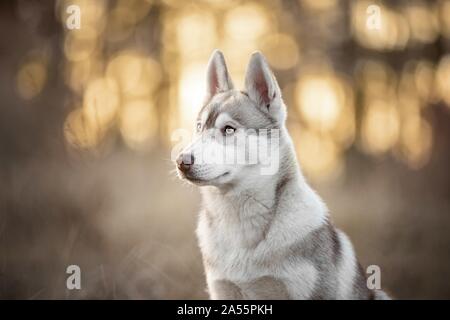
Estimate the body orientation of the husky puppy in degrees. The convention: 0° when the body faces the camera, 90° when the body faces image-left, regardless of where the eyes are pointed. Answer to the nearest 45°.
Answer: approximately 45°
